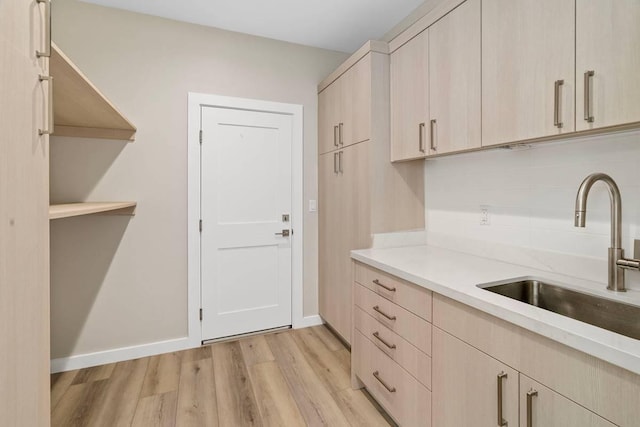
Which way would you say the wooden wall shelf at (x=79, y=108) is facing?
to the viewer's right

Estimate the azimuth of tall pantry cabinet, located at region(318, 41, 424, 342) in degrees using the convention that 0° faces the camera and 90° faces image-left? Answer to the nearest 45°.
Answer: approximately 45°

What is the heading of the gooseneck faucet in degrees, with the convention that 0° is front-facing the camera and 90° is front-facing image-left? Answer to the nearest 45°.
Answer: approximately 45°

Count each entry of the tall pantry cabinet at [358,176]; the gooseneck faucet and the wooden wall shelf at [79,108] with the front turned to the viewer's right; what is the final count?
1

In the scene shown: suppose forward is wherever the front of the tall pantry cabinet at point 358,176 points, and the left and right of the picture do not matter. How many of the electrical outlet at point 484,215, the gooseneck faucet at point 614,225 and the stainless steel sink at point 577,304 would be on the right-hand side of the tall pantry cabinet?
0

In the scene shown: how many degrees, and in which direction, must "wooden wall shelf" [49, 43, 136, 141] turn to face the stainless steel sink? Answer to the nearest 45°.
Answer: approximately 45° to its right

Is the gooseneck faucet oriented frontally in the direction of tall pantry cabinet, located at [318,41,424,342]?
no

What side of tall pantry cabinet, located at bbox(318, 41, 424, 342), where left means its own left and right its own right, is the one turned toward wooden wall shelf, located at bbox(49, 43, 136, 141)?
front

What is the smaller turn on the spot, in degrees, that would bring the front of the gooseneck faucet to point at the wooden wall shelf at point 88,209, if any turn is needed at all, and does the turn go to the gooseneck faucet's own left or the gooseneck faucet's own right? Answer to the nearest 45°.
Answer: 0° — it already faces it

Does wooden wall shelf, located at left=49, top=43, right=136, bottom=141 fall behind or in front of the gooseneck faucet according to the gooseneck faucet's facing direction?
in front

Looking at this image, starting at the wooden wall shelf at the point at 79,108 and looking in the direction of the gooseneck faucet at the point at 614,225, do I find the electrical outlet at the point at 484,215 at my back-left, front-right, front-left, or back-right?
front-left

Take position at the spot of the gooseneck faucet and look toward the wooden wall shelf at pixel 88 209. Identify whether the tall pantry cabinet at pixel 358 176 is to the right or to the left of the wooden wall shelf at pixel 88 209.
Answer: right

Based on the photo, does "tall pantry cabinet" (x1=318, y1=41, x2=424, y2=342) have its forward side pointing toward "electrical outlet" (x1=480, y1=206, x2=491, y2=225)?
no

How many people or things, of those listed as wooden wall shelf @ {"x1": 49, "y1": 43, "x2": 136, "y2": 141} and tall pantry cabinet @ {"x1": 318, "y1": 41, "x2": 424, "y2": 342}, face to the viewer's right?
1
